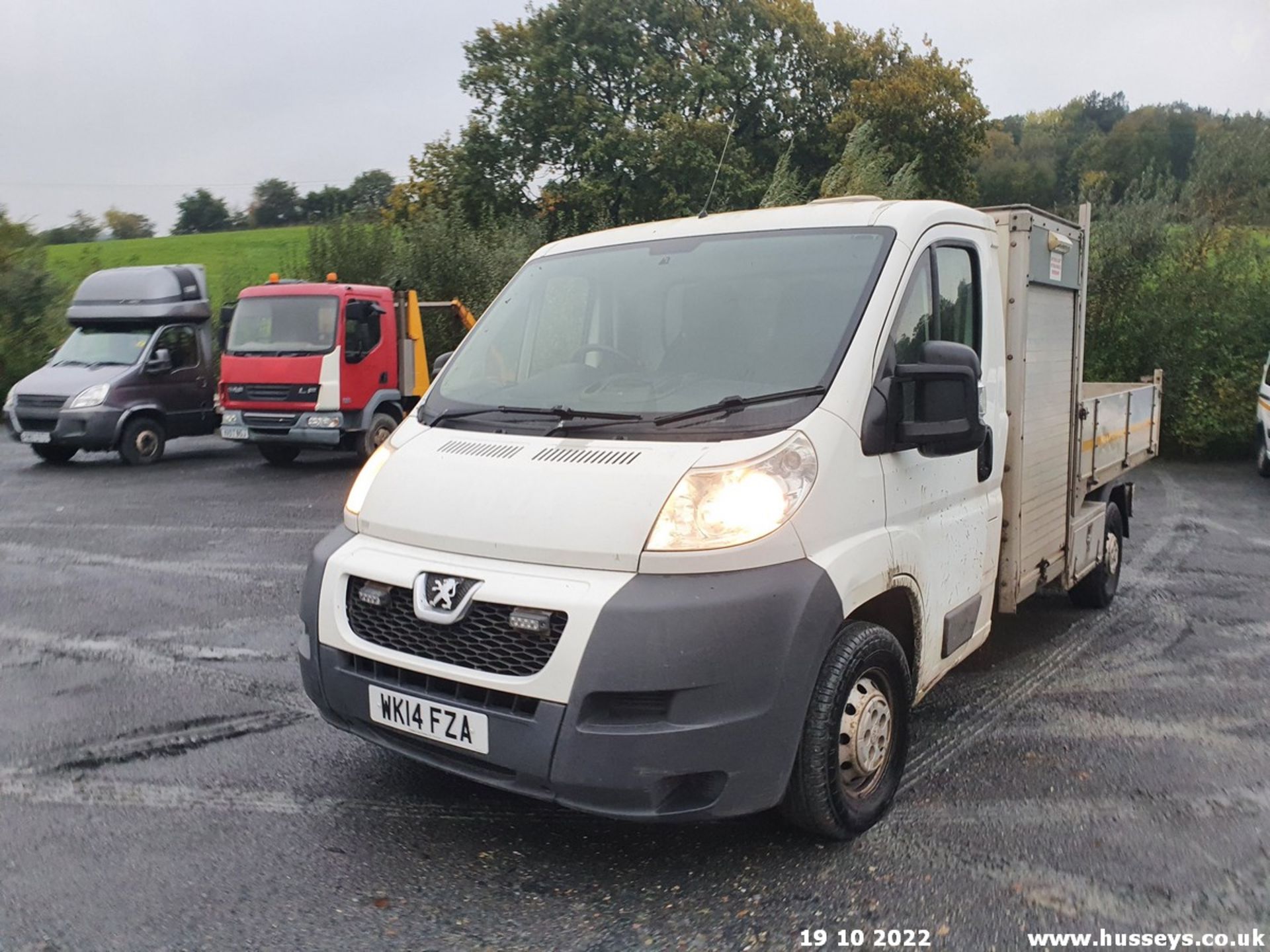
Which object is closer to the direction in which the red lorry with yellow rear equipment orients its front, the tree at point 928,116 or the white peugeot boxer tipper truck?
the white peugeot boxer tipper truck

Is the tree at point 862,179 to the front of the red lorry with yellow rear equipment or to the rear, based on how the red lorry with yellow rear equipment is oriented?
to the rear

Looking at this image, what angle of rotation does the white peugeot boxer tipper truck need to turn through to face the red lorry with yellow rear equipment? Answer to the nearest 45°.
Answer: approximately 90° to its right

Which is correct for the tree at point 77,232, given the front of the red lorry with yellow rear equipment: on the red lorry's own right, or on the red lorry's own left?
on the red lorry's own right

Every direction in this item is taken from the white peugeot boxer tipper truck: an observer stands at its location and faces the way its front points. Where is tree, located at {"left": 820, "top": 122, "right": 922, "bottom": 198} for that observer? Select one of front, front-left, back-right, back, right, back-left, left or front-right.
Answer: back-right

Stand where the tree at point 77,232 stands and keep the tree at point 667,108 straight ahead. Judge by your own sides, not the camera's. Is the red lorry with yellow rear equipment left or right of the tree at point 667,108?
right

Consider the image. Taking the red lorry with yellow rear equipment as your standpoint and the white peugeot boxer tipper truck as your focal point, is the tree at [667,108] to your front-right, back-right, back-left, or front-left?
back-left

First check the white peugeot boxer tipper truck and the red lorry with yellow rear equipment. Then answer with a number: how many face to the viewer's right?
0

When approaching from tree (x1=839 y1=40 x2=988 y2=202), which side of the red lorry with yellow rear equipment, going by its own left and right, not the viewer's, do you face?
back

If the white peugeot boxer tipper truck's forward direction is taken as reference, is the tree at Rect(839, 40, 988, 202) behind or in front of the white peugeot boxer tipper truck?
behind

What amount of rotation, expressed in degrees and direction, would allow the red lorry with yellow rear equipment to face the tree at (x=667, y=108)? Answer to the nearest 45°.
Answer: approximately 180°

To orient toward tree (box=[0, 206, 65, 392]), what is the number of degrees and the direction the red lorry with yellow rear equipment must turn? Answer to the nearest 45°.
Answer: approximately 90° to its right

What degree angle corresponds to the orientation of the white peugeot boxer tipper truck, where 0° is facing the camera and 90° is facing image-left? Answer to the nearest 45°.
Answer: approximately 45°
